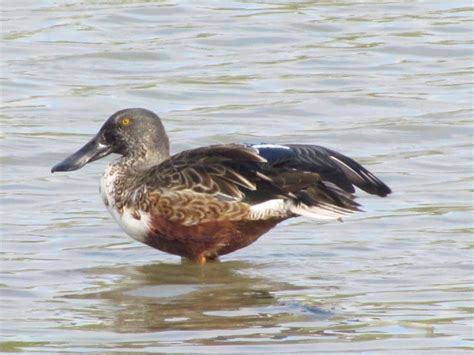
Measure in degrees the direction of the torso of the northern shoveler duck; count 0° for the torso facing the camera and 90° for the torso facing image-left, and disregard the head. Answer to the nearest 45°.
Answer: approximately 90°
